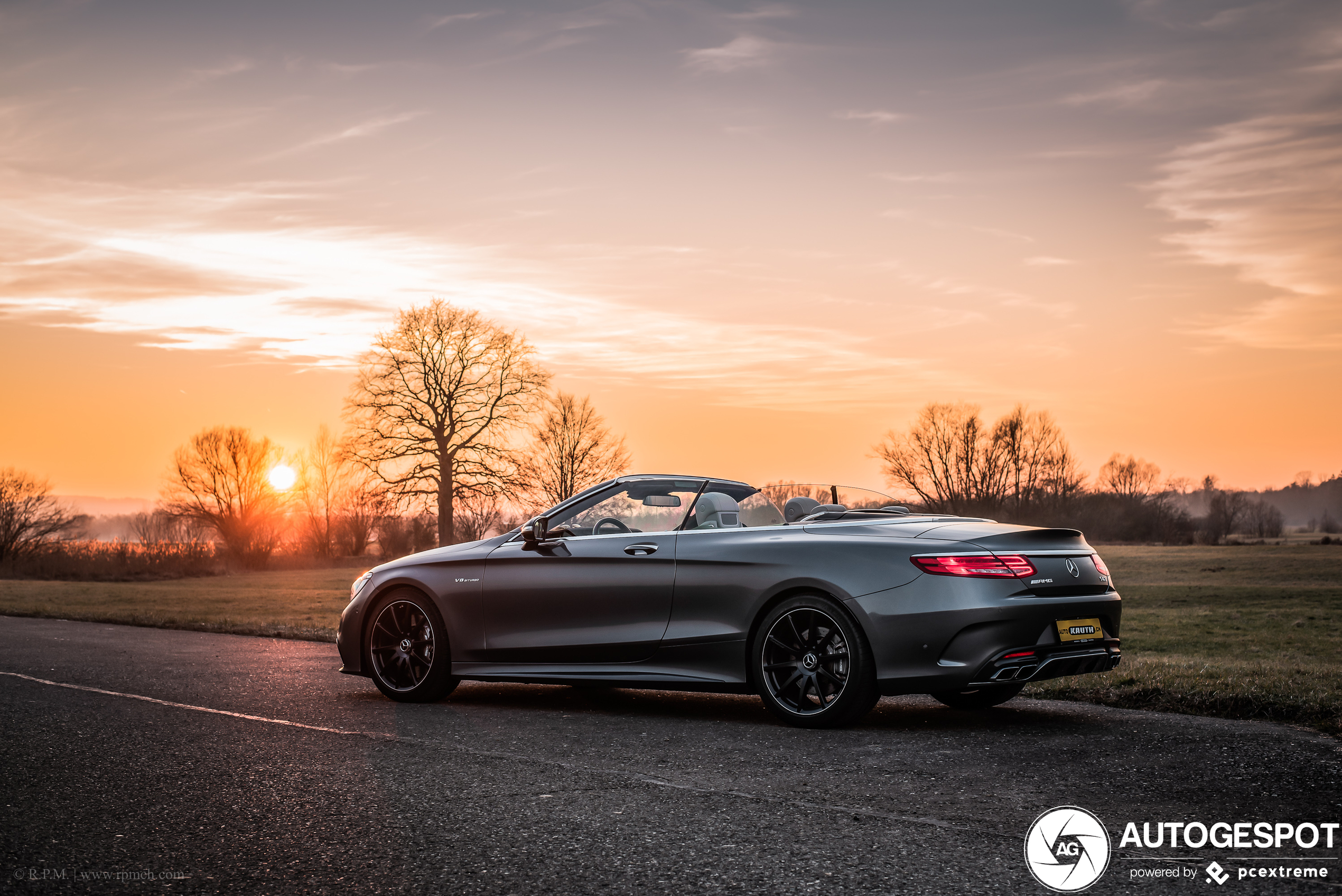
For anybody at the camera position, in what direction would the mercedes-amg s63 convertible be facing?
facing away from the viewer and to the left of the viewer
